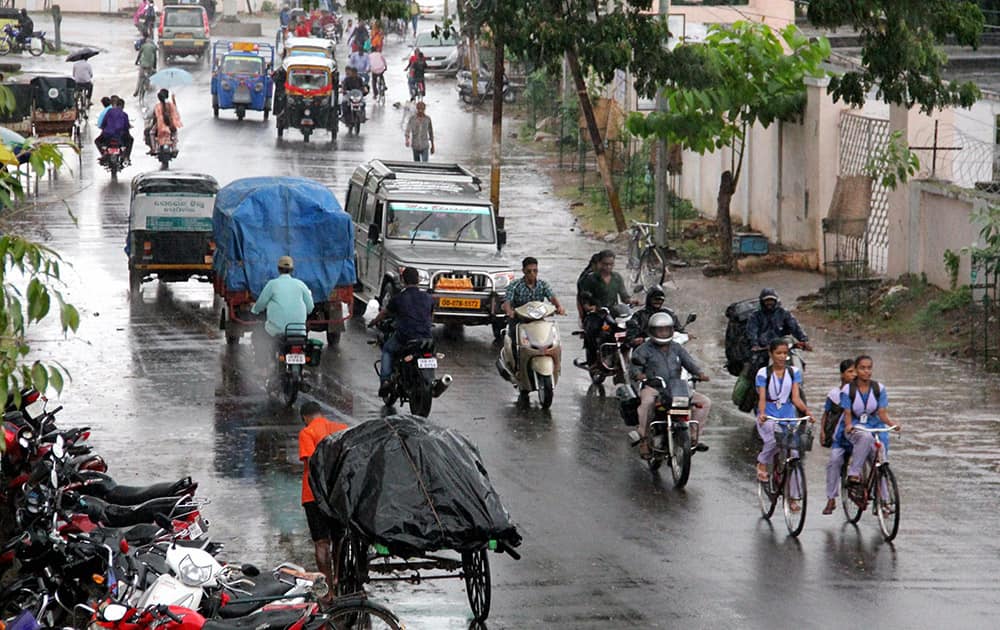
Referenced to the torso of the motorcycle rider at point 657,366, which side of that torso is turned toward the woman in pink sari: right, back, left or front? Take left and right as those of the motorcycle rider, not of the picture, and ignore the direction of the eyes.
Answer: back

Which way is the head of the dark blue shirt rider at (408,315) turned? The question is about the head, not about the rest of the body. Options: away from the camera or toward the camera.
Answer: away from the camera

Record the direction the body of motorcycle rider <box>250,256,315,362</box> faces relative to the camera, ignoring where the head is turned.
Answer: away from the camera

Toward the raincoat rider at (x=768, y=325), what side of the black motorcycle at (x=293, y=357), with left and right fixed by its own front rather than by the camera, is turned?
right

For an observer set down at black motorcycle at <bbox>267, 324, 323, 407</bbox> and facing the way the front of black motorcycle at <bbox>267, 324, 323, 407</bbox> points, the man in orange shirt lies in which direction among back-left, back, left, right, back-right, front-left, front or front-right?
back

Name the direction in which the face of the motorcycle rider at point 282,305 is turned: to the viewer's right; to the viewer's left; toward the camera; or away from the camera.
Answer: away from the camera

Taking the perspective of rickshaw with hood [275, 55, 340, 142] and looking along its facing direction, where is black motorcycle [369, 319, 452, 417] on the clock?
The black motorcycle is roughly at 12 o'clock from the rickshaw with hood.

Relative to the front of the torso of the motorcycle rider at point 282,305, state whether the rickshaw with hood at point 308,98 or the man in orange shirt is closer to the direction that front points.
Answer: the rickshaw with hood
